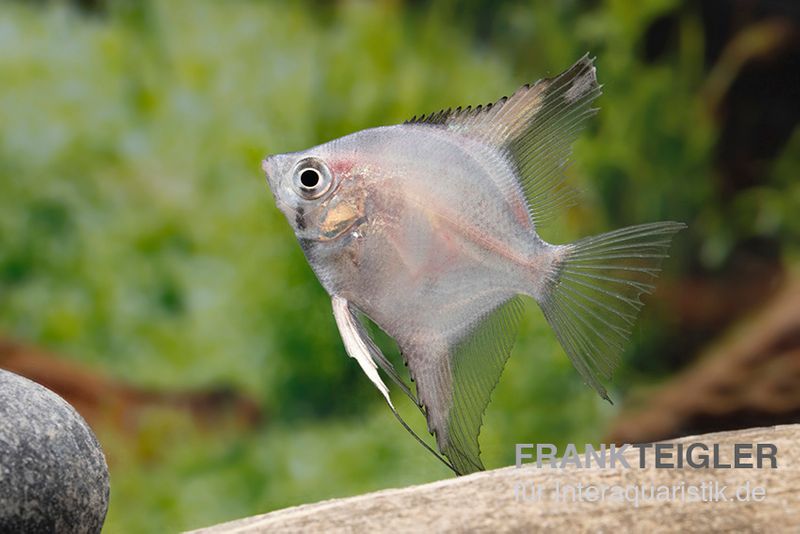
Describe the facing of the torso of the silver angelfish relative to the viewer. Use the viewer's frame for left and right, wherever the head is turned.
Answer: facing to the left of the viewer

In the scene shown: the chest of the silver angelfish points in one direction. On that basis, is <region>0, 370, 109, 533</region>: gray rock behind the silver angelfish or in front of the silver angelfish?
in front
